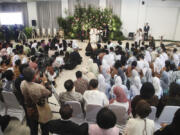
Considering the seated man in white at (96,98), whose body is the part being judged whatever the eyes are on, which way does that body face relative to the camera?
away from the camera

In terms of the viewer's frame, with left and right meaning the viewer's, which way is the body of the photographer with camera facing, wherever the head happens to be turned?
facing away from the viewer and to the right of the viewer

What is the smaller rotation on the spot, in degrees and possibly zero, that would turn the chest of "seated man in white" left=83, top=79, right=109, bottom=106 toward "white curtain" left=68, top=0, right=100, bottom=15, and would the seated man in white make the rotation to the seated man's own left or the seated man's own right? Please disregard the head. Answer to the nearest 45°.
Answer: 0° — they already face it

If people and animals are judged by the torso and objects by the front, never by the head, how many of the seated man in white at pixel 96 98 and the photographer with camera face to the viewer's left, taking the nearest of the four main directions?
0

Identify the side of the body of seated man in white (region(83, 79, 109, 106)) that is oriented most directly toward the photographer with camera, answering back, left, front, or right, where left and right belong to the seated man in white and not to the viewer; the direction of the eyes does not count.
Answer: left

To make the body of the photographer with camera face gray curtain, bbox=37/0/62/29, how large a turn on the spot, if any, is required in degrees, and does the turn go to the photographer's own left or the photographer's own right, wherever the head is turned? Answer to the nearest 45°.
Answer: approximately 45° to the photographer's own left

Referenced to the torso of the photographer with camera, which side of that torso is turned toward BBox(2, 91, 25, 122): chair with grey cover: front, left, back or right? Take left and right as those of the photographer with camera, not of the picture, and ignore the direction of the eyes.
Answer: left

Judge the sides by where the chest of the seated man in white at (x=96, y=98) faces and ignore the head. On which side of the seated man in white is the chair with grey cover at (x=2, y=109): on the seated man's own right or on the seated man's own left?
on the seated man's own left

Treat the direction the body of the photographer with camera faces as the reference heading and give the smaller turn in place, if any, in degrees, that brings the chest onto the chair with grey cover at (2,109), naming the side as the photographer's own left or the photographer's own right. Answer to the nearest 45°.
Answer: approximately 90° to the photographer's own left

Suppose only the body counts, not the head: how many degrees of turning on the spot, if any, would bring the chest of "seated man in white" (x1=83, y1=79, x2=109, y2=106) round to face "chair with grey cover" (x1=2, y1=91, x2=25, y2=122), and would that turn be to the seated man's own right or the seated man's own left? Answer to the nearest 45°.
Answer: approximately 90° to the seated man's own left

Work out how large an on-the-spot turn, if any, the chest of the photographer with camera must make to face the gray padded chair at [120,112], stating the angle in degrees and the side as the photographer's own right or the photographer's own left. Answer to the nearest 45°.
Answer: approximately 45° to the photographer's own right

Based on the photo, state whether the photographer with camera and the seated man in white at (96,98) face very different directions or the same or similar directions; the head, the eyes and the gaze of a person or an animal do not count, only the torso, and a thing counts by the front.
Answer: same or similar directions

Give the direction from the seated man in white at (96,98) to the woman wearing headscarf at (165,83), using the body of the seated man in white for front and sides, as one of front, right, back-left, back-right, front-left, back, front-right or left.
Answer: front-right

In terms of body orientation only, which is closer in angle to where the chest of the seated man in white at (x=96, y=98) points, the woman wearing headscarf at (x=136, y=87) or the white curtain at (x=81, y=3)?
the white curtain

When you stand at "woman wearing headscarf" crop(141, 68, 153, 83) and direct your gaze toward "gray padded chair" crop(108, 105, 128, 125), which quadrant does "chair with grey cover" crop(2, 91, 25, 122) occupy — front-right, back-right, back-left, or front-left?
front-right
